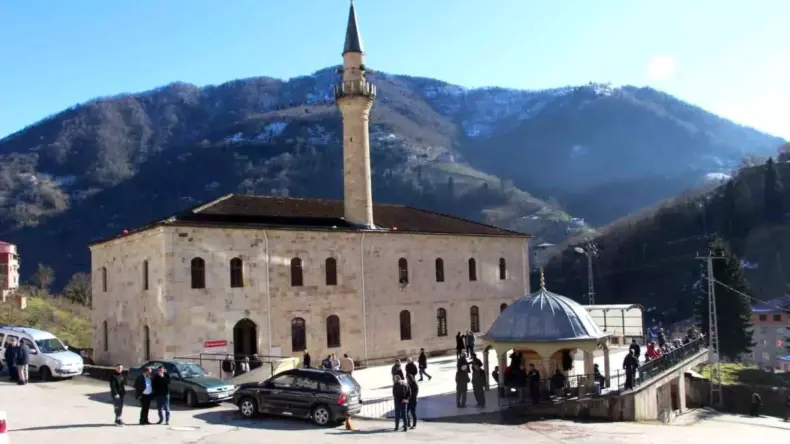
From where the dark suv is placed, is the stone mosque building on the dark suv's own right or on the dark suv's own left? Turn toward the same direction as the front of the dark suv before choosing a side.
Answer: on the dark suv's own right

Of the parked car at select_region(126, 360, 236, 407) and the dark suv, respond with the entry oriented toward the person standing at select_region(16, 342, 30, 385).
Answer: the dark suv

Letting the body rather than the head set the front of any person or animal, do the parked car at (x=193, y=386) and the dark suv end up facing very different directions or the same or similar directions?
very different directions

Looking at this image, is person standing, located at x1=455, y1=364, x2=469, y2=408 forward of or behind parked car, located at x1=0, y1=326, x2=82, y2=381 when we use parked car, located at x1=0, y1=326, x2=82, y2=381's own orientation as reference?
forward

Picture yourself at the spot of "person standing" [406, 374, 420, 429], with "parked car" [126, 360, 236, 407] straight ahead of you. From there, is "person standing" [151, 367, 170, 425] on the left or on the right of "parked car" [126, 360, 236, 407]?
left

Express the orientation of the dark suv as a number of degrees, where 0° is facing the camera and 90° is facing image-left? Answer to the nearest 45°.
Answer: approximately 135°

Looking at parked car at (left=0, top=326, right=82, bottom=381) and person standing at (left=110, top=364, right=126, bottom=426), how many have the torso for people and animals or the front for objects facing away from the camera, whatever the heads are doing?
0

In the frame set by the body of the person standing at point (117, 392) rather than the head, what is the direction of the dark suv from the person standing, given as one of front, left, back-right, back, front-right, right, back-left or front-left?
front-left

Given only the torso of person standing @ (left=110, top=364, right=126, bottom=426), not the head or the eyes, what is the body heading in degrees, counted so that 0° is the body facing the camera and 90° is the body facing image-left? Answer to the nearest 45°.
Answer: approximately 315°

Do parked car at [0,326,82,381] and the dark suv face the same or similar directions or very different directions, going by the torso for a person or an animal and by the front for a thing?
very different directions
